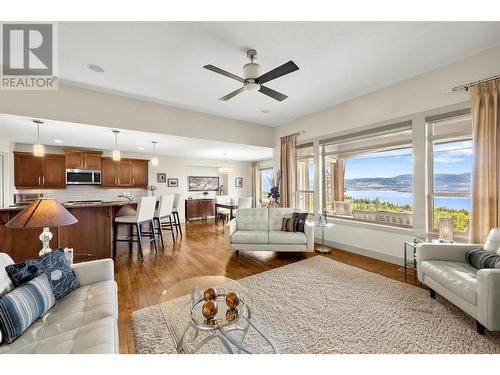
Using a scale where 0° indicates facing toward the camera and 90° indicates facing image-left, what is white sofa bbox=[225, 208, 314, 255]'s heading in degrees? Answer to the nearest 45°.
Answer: approximately 0°

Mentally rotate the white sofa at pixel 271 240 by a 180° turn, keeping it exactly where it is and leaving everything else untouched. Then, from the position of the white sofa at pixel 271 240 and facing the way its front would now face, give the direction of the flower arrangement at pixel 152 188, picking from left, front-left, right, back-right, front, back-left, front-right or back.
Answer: front-left

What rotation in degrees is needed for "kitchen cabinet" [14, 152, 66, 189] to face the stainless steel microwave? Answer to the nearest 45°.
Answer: approximately 90° to its left

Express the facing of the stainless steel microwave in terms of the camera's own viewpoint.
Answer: facing the viewer

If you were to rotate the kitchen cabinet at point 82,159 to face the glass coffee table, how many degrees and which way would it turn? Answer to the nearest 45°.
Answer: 0° — it already faces it

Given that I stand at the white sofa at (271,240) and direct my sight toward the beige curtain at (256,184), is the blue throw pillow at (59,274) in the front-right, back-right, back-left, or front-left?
back-left

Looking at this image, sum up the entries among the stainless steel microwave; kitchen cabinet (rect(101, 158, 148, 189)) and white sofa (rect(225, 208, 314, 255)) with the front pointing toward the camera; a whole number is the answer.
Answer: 3

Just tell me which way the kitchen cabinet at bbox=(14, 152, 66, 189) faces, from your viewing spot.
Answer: facing the viewer

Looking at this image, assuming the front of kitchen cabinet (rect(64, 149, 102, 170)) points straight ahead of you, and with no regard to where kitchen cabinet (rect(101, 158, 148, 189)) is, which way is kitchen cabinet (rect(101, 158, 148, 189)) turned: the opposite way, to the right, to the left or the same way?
the same way

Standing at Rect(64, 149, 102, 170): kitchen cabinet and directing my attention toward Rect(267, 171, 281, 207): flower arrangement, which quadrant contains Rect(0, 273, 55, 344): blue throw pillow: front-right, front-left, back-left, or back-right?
front-right

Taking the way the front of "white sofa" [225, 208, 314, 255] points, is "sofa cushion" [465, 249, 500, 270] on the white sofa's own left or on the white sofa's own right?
on the white sofa's own left

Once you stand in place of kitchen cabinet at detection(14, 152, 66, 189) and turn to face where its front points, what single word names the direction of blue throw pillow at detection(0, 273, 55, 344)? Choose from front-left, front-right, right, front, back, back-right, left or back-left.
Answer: front

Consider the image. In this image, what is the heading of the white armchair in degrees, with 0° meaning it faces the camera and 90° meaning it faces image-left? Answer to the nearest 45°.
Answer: approximately 45°

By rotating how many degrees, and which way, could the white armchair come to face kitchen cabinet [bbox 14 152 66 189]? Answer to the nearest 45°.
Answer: approximately 45° to its right

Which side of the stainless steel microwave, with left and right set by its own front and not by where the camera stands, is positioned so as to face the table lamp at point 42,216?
front

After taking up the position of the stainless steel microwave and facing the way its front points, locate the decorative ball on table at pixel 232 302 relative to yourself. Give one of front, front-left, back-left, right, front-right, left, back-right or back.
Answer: front

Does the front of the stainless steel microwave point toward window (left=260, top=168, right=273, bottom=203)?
no

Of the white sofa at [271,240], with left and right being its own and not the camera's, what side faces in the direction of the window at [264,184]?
back
